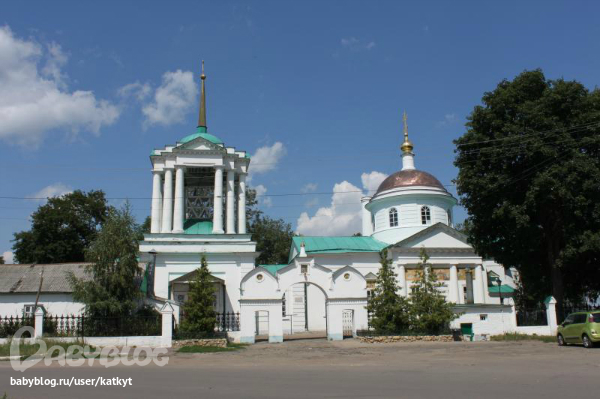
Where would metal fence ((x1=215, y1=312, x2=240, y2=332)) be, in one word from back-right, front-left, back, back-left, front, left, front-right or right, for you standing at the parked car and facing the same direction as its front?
front-left

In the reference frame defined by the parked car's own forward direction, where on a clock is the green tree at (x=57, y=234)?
The green tree is roughly at 11 o'clock from the parked car.

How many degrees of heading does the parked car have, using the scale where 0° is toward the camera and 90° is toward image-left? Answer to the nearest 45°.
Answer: approximately 135°

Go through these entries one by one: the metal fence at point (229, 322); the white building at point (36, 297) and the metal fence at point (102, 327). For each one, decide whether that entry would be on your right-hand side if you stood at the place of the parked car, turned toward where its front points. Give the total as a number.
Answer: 0

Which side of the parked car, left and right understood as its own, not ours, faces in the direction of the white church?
front

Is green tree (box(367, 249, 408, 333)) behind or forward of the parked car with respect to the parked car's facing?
forward

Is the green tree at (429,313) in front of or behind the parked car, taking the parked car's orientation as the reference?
in front

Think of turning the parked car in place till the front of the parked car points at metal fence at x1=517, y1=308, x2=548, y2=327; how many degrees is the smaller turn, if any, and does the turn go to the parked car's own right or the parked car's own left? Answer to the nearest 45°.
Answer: approximately 45° to the parked car's own right

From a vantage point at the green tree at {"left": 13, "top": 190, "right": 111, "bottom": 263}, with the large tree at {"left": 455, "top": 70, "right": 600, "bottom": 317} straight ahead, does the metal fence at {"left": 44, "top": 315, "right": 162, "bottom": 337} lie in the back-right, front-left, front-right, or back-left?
front-right

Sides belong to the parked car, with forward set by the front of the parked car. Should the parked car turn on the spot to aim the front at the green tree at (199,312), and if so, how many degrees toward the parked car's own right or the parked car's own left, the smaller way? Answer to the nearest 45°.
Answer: approximately 45° to the parked car's own left
